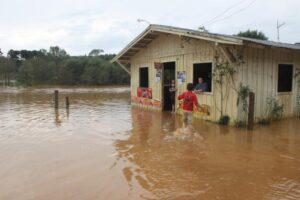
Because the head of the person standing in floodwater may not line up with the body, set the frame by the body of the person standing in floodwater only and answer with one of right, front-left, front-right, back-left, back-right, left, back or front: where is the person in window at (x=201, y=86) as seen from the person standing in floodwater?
front

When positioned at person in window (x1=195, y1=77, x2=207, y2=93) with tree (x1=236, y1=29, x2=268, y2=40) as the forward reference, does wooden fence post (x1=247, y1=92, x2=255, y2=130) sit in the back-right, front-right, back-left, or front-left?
back-right

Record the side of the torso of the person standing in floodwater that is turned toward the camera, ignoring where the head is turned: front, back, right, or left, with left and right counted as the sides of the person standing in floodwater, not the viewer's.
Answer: back

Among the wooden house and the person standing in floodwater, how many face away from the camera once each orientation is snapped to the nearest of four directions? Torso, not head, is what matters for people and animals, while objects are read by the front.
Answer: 1

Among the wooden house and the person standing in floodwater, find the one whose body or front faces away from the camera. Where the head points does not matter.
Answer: the person standing in floodwater

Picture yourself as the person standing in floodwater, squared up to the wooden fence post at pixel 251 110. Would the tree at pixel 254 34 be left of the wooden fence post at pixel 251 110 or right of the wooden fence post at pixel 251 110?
left

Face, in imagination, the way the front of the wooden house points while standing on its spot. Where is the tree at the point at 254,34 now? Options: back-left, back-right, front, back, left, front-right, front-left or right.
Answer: back-right

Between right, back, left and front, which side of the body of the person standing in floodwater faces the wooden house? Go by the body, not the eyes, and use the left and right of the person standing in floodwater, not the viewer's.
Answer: front

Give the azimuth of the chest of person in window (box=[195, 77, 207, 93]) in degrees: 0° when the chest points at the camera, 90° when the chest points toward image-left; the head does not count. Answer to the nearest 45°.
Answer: approximately 45°

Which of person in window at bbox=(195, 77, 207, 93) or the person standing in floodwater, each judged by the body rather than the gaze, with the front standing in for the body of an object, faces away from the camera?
the person standing in floodwater

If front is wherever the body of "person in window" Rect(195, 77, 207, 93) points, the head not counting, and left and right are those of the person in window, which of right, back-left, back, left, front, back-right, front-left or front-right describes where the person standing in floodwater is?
front-left

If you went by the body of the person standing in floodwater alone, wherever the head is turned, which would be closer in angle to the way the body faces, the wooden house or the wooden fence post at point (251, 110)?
the wooden house

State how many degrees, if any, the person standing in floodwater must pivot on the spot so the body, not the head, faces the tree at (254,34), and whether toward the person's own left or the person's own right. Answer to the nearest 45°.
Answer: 0° — they already face it

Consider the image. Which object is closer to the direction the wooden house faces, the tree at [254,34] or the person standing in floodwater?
the person standing in floodwater

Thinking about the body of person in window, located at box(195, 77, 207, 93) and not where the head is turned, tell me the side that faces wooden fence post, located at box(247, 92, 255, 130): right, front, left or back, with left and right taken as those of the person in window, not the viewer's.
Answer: left
